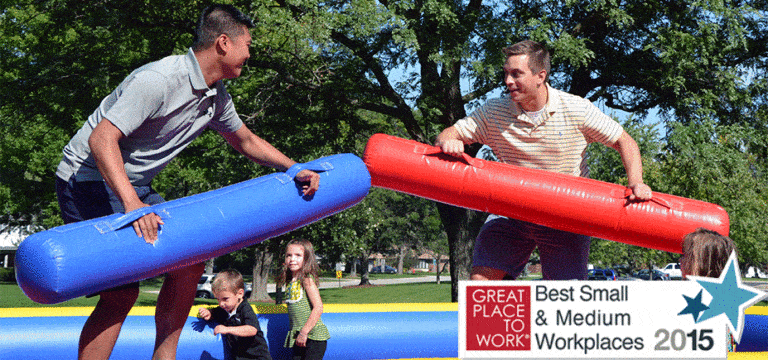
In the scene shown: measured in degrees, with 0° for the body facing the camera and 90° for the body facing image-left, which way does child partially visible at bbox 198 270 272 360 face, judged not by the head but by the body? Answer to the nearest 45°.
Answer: approximately 45°

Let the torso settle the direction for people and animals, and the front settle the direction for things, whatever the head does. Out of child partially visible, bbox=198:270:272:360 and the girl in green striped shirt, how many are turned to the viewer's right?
0

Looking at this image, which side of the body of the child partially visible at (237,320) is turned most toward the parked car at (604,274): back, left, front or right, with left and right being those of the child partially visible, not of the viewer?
back

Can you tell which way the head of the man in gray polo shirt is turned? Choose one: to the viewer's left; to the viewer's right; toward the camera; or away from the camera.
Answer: to the viewer's right

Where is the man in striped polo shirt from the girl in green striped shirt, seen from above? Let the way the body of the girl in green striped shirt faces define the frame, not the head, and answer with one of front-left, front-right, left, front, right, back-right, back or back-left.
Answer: left

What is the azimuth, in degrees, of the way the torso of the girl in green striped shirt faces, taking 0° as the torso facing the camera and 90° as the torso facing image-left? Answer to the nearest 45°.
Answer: approximately 45°

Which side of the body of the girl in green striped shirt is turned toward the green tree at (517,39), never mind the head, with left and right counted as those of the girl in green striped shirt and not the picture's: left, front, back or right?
back
